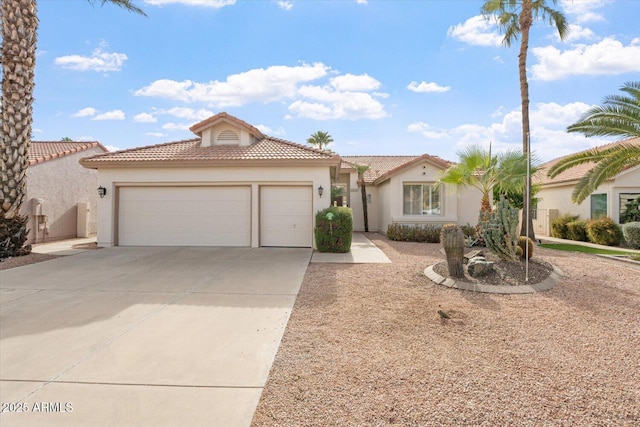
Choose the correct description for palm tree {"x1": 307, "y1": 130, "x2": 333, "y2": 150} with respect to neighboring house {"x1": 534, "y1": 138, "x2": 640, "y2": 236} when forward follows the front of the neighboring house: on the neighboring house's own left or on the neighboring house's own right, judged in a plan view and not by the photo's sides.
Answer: on the neighboring house's own right

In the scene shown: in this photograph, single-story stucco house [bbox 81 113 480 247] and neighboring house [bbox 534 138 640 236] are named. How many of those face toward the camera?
2

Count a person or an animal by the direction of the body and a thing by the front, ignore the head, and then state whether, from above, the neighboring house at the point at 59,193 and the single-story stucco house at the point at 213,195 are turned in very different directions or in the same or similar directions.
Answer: same or similar directions

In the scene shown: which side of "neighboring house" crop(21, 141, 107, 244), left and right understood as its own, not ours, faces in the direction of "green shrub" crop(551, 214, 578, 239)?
left

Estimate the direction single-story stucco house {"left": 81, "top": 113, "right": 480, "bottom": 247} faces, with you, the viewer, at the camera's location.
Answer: facing the viewer

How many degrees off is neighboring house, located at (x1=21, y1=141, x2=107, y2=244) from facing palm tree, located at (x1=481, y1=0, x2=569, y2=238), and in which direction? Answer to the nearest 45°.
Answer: approximately 90° to its left

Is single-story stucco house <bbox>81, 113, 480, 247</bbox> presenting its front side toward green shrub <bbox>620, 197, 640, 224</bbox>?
no

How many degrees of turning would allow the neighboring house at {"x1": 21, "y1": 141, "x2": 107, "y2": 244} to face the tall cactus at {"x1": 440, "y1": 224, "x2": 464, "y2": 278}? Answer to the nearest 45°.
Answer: approximately 90° to its left

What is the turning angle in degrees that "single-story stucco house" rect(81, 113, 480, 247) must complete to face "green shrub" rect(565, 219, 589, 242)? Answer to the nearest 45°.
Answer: approximately 90° to its left

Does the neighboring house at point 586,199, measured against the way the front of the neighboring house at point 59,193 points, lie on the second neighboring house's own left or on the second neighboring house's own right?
on the second neighboring house's own left

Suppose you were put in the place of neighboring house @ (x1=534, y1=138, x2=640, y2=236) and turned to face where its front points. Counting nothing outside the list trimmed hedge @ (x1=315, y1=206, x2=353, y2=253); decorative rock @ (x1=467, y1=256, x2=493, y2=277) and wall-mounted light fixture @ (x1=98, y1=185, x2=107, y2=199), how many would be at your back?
0

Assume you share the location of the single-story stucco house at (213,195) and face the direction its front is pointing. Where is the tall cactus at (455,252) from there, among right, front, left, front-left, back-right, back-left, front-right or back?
front-left

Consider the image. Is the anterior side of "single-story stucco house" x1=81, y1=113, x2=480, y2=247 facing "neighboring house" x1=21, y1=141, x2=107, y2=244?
no

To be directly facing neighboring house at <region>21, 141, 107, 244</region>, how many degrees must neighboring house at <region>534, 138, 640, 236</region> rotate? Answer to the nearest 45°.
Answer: approximately 45° to its right

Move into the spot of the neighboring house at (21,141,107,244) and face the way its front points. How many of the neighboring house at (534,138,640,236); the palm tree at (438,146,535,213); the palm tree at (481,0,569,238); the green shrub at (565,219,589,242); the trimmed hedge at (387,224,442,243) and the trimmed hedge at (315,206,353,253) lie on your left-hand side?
6

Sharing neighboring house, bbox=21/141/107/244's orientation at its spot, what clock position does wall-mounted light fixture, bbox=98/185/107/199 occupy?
The wall-mounted light fixture is roughly at 10 o'clock from the neighboring house.

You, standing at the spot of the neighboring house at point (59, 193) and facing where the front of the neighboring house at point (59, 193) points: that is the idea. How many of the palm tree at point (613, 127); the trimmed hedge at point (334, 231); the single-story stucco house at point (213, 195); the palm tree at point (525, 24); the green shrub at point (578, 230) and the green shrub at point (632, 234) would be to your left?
6

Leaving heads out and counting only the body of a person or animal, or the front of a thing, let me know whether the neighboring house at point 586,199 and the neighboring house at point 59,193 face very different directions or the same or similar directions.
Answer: same or similar directions

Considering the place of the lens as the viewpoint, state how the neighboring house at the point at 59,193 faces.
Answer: facing the viewer and to the left of the viewer

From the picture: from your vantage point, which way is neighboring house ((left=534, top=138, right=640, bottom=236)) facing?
toward the camera
